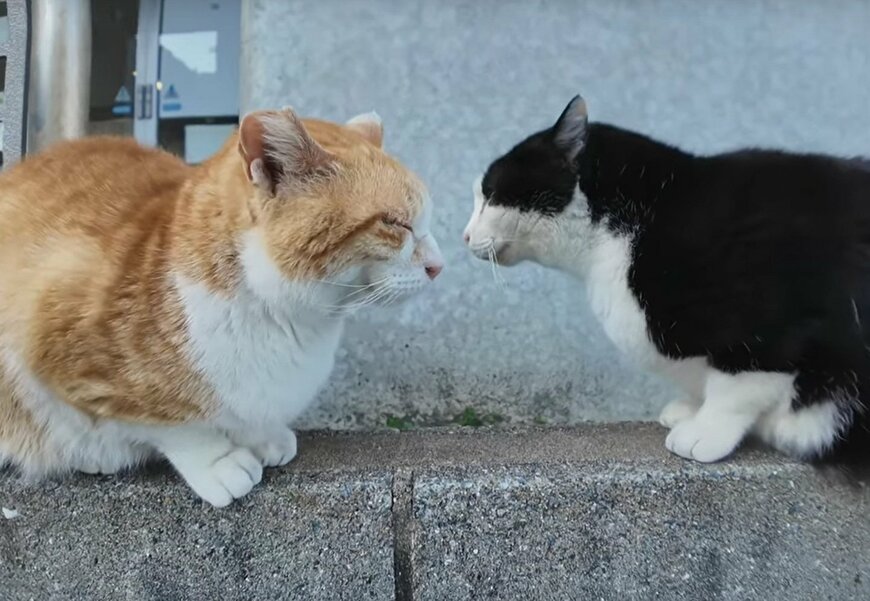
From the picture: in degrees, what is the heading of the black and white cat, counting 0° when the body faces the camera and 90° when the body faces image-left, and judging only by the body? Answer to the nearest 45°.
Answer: approximately 90°

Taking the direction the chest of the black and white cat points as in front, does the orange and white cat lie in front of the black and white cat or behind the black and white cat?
in front
